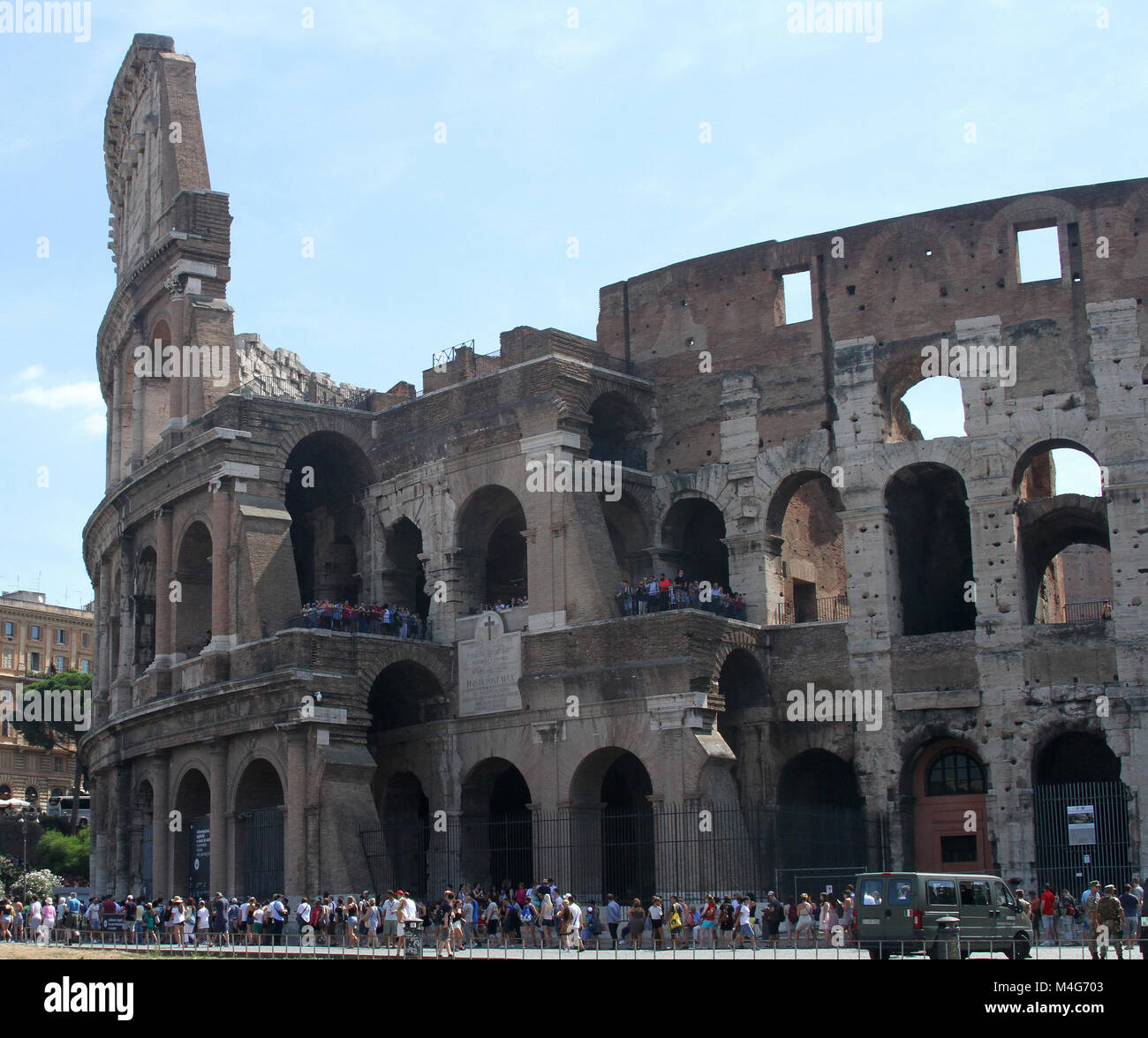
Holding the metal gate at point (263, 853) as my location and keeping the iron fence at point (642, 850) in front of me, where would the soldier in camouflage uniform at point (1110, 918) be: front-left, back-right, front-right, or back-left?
front-right

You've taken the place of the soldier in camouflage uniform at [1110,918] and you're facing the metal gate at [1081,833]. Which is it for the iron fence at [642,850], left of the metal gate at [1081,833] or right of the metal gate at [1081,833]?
left

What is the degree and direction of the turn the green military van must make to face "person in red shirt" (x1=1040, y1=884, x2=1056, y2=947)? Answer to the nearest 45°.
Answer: approximately 45° to its left

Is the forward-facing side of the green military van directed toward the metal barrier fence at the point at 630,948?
no

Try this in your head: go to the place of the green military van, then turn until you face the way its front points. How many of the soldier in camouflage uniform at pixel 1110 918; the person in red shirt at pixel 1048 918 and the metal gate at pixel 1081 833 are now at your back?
0

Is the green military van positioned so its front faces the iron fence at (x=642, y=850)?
no

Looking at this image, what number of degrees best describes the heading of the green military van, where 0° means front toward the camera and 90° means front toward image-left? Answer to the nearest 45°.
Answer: approximately 225°

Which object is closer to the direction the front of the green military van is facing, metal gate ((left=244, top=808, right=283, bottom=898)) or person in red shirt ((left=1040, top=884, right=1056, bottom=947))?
the person in red shirt

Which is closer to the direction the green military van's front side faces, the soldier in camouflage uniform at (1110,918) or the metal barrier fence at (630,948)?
the soldier in camouflage uniform

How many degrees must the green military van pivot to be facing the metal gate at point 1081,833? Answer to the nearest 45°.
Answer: approximately 45° to its left

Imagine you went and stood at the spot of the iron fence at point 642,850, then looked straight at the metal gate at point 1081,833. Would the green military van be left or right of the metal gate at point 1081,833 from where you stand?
right

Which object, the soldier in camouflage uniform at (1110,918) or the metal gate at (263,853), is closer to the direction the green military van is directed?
the soldier in camouflage uniform

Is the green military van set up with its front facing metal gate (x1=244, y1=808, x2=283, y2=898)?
no
